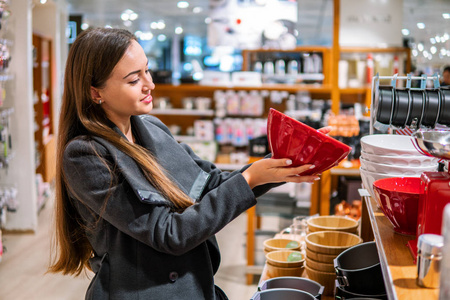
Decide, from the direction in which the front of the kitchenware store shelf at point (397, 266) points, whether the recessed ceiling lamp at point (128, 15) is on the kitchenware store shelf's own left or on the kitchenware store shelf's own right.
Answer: on the kitchenware store shelf's own right

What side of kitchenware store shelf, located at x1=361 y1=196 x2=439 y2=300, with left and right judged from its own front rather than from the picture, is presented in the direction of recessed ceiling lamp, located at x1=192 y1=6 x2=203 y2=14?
right

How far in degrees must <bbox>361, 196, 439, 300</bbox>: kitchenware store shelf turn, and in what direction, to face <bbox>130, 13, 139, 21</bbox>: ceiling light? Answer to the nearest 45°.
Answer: approximately 45° to its right

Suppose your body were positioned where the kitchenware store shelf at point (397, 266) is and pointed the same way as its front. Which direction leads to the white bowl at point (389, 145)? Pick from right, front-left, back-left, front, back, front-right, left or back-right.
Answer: right

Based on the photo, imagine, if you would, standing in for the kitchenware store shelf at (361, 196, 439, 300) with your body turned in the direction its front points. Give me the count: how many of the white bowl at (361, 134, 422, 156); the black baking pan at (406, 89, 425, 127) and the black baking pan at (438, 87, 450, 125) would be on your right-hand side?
3

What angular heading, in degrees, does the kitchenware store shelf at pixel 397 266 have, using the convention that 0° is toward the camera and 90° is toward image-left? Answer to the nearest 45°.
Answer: approximately 90°

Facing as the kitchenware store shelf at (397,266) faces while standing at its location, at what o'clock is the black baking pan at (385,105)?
The black baking pan is roughly at 3 o'clock from the kitchenware store shelf.

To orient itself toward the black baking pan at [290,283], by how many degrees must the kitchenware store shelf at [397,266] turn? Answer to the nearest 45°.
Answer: approximately 45° to its right

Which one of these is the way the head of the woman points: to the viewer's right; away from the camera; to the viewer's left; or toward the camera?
to the viewer's right

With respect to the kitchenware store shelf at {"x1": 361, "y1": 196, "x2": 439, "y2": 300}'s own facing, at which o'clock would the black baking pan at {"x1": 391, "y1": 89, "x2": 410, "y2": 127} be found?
The black baking pan is roughly at 3 o'clock from the kitchenware store shelf.
